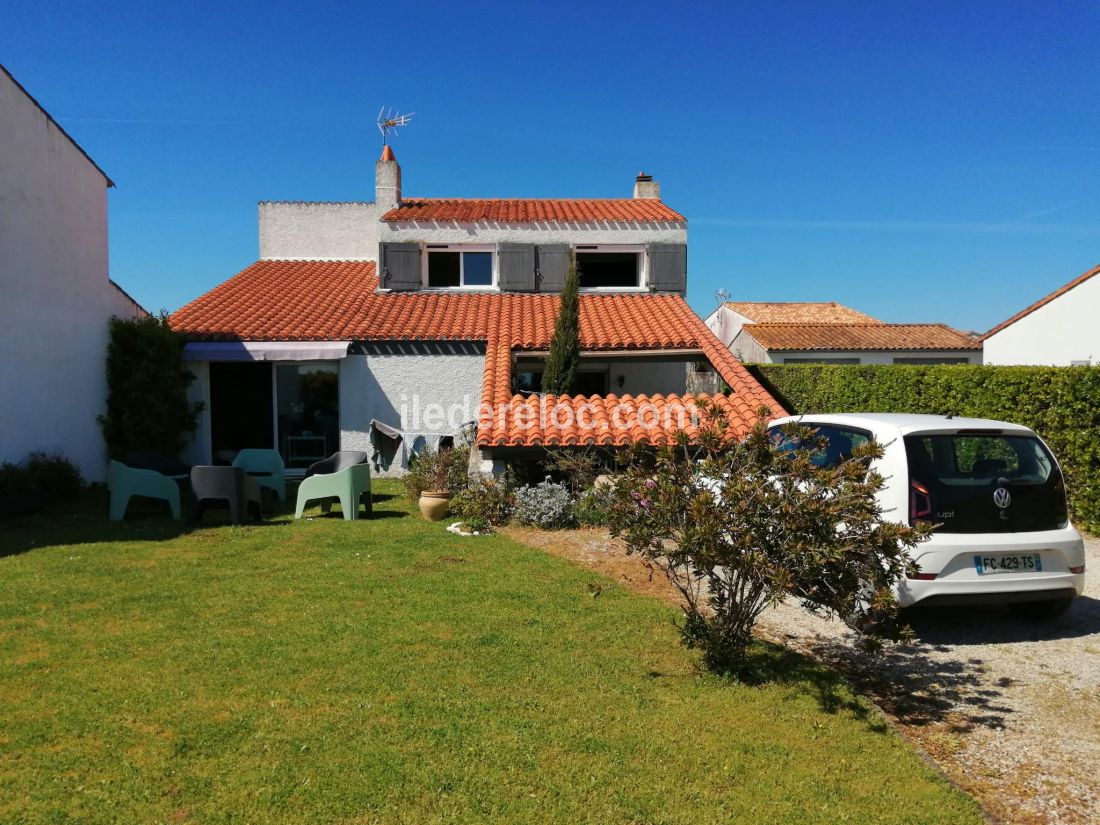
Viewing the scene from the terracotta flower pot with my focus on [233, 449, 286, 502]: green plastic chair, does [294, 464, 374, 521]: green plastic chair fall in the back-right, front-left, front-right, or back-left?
front-left

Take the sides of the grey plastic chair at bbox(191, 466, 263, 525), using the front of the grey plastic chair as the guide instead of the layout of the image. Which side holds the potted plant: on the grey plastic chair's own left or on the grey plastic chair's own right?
on the grey plastic chair's own right

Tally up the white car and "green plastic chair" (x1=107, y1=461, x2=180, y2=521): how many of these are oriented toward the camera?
0

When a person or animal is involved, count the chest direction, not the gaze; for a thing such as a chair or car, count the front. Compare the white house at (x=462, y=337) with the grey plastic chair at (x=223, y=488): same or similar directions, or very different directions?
very different directions

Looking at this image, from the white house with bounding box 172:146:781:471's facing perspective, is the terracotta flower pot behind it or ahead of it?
ahead

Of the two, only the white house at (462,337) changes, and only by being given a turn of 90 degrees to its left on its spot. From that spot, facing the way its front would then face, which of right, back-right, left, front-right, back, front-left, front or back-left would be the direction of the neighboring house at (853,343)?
front-left

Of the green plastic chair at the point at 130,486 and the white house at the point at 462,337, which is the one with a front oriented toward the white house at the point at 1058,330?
the green plastic chair

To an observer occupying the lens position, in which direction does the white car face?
facing away from the viewer and to the left of the viewer

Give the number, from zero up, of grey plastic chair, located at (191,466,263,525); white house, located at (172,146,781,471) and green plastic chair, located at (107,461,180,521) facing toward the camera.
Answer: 1

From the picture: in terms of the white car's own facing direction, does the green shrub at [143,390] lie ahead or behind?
ahead

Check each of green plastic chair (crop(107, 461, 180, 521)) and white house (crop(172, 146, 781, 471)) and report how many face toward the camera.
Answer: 1

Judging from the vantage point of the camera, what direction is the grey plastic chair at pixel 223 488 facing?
facing away from the viewer and to the right of the viewer

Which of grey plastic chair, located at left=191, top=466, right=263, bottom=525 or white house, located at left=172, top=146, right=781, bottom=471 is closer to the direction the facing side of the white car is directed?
the white house

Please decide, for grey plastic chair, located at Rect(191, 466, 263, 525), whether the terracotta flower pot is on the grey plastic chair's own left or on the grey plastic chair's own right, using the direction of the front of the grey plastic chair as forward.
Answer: on the grey plastic chair's own right

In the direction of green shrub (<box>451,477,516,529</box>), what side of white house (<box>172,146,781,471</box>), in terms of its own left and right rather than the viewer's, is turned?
front

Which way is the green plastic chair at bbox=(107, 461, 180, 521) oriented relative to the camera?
to the viewer's right

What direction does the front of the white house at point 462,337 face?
toward the camera

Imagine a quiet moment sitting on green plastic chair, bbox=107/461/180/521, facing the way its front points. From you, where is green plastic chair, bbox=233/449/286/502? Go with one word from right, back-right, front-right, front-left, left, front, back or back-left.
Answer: front-left
